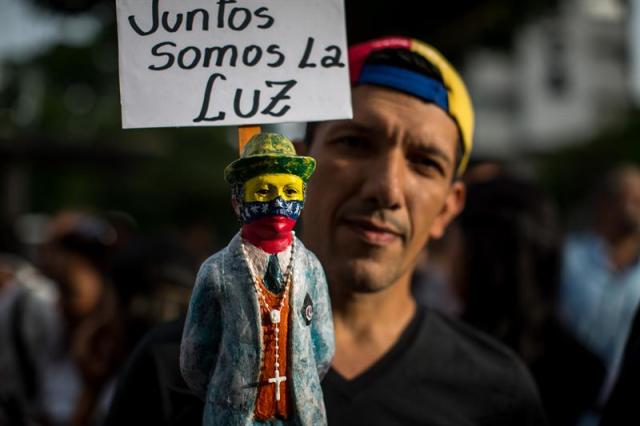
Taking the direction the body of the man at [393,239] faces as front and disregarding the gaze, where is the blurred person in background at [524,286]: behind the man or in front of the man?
behind

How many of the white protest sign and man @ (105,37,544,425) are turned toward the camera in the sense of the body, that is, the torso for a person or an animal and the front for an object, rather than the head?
2

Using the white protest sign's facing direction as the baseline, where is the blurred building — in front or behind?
behind

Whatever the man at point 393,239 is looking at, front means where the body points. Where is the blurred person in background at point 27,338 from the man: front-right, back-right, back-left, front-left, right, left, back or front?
back-right

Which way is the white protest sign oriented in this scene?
toward the camera

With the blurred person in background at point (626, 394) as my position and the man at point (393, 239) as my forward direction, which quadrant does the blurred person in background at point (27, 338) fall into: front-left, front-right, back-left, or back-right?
front-right

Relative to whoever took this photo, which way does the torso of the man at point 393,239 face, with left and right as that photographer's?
facing the viewer

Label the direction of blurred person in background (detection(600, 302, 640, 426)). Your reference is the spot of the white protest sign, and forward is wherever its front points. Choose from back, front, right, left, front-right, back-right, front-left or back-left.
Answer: left

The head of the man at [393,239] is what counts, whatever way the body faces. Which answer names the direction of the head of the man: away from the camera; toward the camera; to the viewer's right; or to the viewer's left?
toward the camera

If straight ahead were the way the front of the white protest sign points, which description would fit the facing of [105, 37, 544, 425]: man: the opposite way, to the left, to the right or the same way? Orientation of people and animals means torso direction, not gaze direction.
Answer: the same way
